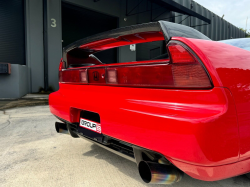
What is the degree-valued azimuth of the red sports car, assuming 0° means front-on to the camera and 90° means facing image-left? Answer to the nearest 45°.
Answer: approximately 225°
